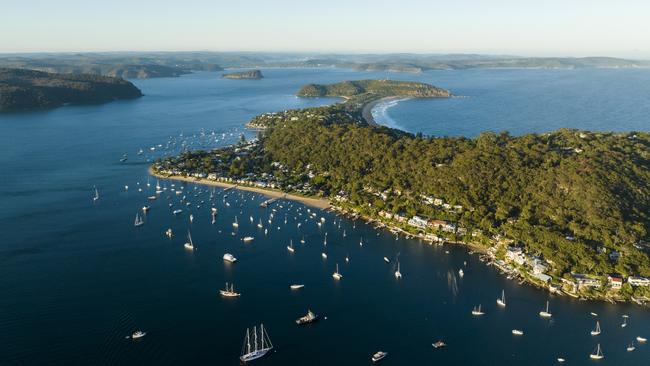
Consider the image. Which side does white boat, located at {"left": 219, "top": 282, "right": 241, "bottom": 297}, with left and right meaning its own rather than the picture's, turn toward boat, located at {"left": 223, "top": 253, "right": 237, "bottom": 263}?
left

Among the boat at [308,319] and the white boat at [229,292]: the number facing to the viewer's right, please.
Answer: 2

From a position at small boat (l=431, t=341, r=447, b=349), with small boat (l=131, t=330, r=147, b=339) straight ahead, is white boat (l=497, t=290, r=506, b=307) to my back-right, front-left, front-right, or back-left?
back-right

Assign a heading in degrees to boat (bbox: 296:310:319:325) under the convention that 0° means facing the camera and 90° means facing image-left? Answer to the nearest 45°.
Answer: approximately 270°

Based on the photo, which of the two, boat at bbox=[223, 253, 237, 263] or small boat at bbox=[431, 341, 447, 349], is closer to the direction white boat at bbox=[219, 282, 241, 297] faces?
the small boat

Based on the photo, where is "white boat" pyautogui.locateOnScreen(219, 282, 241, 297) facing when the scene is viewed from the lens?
facing to the right of the viewer

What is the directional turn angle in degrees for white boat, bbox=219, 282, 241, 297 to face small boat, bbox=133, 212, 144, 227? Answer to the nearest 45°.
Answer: approximately 135° to its left
